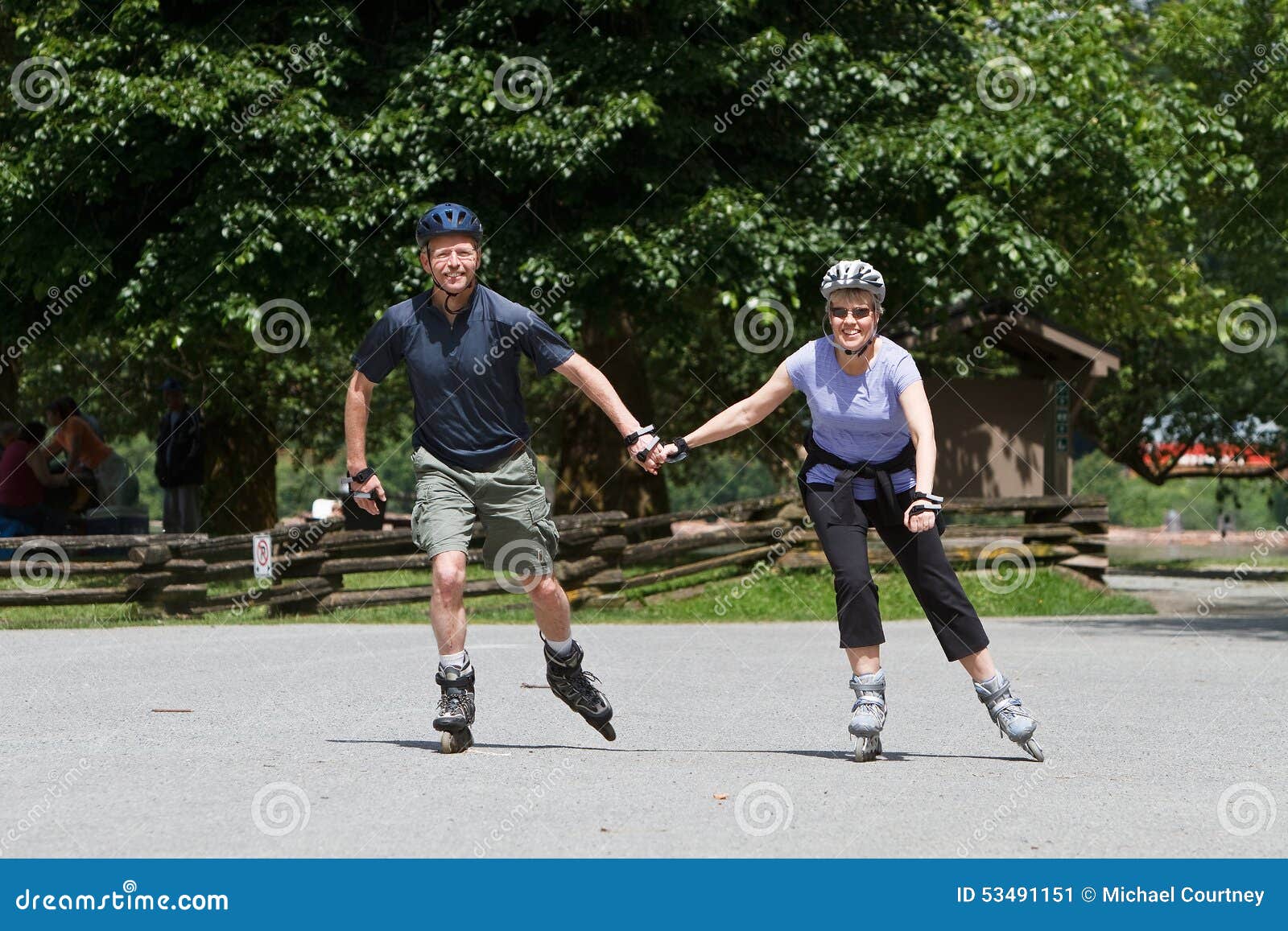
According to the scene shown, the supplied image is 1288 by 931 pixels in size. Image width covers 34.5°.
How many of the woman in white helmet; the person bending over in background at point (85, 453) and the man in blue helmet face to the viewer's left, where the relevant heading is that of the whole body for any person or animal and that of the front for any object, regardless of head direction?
1

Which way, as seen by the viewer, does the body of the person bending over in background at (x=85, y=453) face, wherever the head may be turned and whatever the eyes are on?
to the viewer's left

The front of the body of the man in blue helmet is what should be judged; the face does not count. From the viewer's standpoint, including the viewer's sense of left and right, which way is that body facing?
facing the viewer

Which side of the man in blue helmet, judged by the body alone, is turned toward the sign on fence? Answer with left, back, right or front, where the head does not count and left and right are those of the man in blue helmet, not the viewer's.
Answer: back

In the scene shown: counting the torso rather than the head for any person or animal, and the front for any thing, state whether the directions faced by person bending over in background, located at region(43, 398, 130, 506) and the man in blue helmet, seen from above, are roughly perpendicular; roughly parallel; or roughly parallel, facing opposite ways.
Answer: roughly perpendicular

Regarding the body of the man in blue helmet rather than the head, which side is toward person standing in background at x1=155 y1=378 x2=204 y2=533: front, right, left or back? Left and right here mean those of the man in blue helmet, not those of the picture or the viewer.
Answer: back

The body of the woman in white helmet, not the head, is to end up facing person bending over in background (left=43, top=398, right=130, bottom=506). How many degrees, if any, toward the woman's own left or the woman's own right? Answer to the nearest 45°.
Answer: approximately 135° to the woman's own right

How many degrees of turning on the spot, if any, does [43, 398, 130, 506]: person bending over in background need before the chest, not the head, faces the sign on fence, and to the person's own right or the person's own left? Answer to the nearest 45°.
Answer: approximately 90° to the person's own left

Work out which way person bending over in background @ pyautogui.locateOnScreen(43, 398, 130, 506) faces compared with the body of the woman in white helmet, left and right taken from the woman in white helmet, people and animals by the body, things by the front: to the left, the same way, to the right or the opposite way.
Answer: to the right

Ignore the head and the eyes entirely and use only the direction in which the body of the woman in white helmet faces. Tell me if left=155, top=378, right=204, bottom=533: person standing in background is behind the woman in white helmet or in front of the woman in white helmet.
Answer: behind

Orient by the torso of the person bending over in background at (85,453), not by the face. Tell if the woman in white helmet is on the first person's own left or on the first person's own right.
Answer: on the first person's own left
